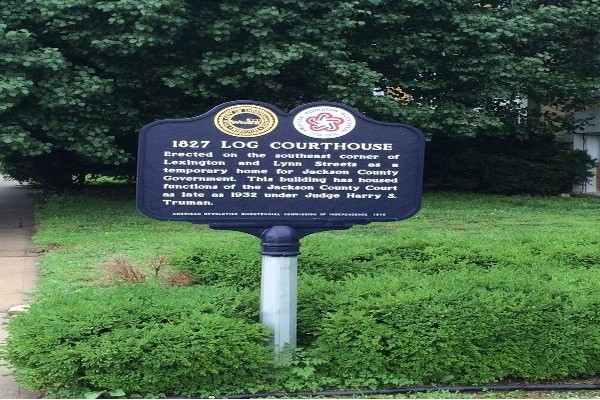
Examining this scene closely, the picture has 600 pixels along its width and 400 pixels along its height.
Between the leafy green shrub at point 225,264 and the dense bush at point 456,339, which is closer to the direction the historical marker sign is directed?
the dense bush

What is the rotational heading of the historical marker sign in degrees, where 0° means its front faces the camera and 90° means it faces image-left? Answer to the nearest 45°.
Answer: approximately 0°

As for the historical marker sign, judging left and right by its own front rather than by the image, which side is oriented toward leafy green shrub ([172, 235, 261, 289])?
back

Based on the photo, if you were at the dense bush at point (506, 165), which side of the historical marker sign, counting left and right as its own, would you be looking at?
back

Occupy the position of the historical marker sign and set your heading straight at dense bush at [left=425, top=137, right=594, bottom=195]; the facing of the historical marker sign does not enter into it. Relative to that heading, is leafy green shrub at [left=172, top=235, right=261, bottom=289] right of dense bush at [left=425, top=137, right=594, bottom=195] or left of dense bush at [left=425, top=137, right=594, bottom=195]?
left
